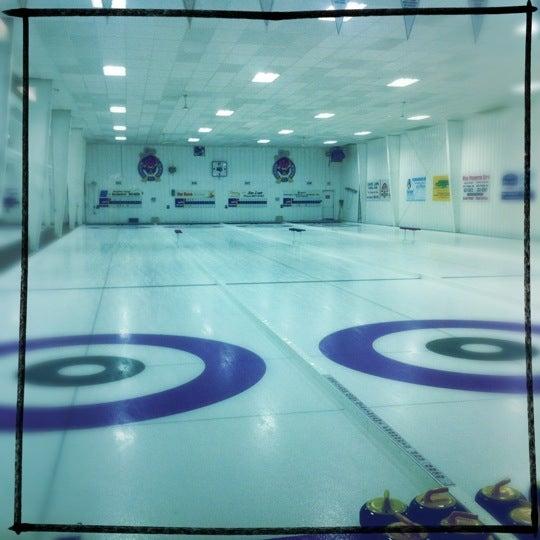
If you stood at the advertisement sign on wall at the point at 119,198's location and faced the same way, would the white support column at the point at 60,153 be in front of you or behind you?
in front

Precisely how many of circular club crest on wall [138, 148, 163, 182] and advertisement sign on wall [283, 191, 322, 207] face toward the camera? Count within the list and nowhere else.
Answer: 2

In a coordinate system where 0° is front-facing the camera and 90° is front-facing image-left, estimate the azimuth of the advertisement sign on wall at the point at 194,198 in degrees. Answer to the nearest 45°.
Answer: approximately 0°

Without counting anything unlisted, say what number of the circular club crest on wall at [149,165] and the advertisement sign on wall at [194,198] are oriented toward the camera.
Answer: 2

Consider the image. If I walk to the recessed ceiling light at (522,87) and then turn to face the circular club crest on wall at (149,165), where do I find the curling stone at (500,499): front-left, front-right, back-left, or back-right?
back-left

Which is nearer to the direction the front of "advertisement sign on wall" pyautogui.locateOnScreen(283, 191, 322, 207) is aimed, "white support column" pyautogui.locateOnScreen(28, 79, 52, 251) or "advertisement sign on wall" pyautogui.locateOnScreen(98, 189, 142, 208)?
the white support column

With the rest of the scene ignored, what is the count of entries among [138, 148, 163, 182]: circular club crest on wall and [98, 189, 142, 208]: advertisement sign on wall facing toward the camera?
2

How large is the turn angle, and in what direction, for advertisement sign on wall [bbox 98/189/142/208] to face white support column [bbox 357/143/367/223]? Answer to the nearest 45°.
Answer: approximately 90° to its left

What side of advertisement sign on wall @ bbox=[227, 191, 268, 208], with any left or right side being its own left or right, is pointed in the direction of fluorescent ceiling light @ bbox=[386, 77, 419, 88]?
front
